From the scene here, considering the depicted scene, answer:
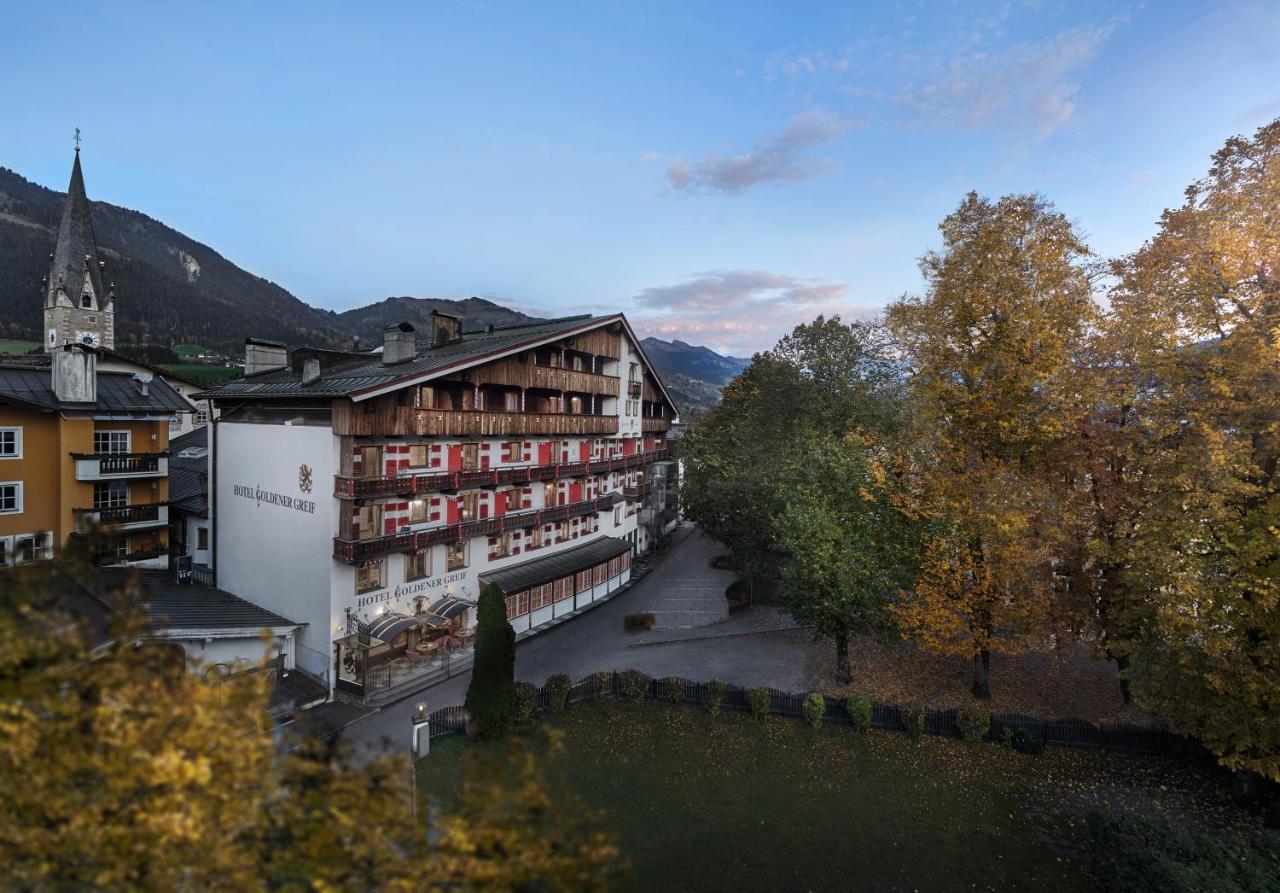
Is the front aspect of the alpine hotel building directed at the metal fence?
yes

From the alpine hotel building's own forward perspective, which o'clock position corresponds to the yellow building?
The yellow building is roughly at 5 o'clock from the alpine hotel building.

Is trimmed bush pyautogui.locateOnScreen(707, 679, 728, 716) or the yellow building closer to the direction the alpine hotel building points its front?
the trimmed bush

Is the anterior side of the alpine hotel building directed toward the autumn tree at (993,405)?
yes

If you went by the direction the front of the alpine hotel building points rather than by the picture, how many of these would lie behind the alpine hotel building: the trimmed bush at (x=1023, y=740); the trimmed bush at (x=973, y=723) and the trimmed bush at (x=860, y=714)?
0

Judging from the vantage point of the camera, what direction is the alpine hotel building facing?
facing the viewer and to the right of the viewer

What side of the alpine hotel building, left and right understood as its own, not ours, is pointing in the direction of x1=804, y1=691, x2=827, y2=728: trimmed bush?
front

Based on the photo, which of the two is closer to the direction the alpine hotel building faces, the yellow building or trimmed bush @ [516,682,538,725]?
the trimmed bush

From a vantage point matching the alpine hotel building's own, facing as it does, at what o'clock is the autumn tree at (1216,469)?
The autumn tree is roughly at 12 o'clock from the alpine hotel building.

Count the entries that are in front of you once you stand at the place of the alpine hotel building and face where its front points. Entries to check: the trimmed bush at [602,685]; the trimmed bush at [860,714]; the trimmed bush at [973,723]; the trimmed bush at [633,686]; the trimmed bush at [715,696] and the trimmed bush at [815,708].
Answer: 6

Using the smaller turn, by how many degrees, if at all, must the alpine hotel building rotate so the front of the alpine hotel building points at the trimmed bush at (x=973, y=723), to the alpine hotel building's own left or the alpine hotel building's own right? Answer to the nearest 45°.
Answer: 0° — it already faces it

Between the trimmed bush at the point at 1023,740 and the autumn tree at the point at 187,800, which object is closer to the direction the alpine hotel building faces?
the trimmed bush

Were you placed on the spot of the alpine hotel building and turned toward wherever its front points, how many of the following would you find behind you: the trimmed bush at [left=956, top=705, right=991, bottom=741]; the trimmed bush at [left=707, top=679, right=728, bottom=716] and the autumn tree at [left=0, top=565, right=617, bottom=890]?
0

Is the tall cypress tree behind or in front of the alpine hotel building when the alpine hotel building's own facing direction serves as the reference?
in front

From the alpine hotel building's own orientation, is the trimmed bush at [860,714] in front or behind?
in front

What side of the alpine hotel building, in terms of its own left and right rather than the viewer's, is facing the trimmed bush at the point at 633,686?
front
